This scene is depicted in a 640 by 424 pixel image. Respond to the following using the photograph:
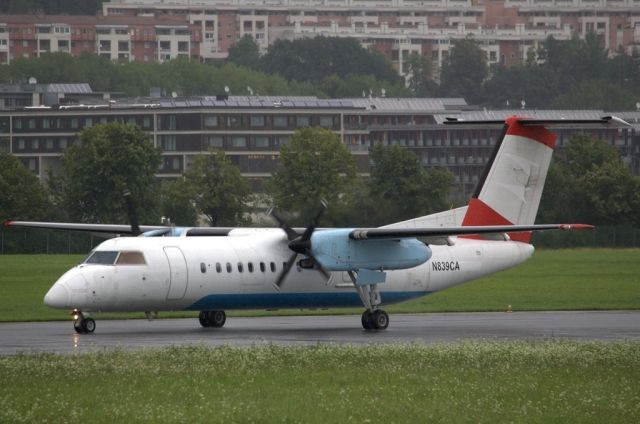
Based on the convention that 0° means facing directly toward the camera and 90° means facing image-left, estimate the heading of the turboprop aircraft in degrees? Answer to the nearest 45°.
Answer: approximately 45°
